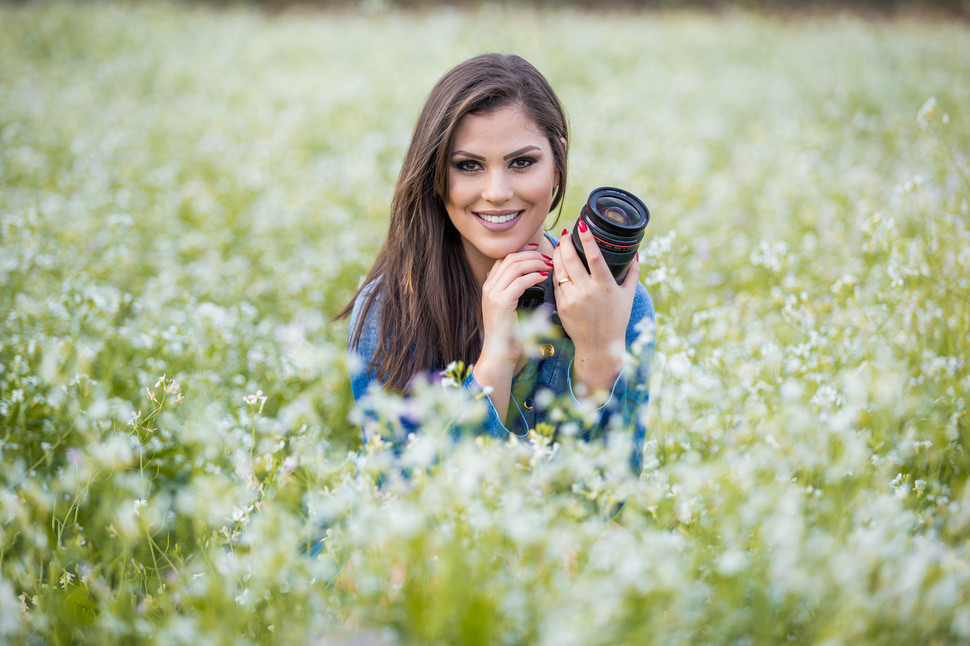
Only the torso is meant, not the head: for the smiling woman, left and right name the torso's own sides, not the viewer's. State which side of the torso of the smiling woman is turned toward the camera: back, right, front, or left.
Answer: front
